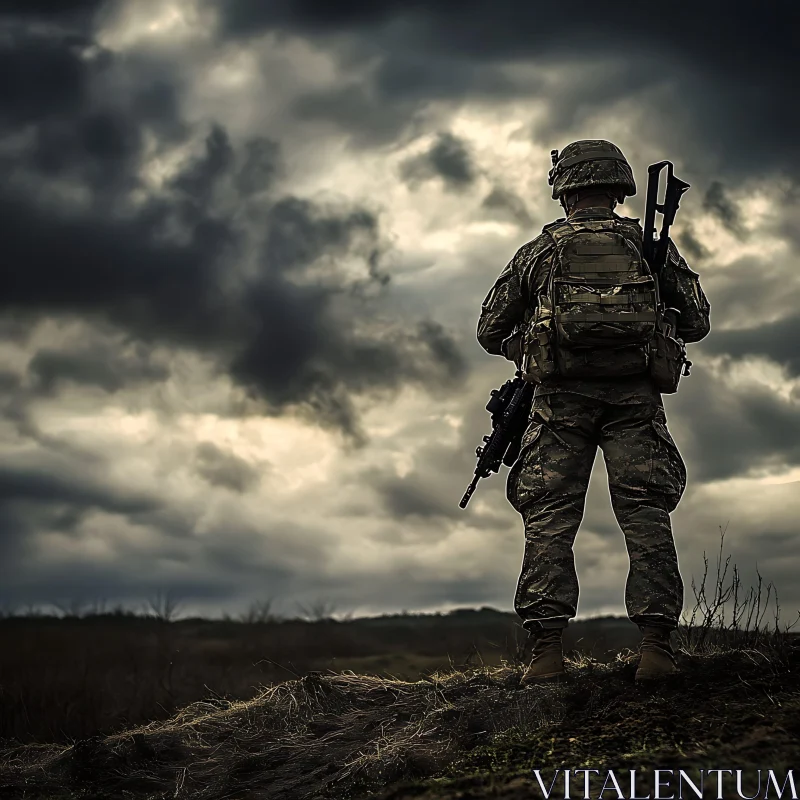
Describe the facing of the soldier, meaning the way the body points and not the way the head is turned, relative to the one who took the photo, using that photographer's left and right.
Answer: facing away from the viewer
